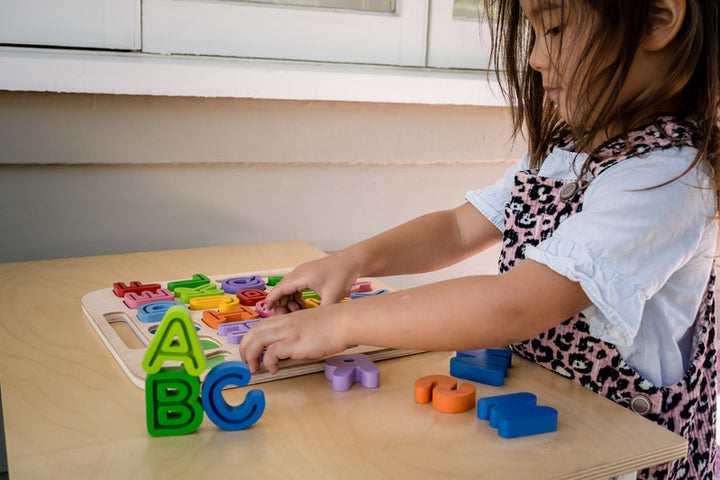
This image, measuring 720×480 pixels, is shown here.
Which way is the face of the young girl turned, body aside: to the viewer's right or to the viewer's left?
to the viewer's left

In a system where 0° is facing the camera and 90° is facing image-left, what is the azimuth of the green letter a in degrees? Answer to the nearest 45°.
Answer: approximately 0°

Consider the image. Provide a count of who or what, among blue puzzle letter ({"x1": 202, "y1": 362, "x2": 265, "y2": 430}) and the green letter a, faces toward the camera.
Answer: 2
